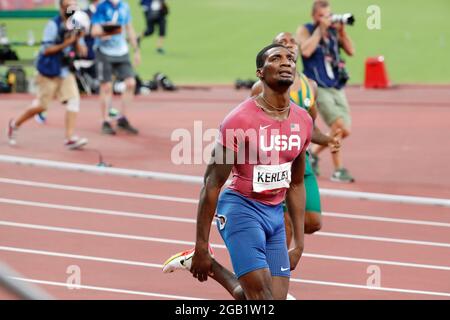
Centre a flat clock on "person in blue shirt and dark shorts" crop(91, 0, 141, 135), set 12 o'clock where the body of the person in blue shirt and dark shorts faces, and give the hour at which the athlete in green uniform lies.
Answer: The athlete in green uniform is roughly at 1 o'clock from the person in blue shirt and dark shorts.

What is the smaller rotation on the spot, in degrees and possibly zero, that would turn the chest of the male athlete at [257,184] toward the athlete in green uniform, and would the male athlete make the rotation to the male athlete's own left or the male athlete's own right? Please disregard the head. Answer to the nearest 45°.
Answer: approximately 135° to the male athlete's own left

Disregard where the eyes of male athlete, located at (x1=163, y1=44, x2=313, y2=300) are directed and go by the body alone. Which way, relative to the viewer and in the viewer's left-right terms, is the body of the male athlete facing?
facing the viewer and to the right of the viewer

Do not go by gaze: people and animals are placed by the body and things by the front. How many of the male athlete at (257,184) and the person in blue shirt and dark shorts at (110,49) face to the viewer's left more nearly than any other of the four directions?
0

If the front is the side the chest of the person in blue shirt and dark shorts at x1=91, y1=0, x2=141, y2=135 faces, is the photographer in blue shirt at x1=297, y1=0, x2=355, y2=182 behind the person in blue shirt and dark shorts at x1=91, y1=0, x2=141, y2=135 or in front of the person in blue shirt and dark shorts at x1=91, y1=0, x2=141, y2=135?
in front

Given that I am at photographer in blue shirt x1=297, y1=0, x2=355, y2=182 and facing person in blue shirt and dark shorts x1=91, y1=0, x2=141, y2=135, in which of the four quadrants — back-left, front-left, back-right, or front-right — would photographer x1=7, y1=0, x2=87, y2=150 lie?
front-left
